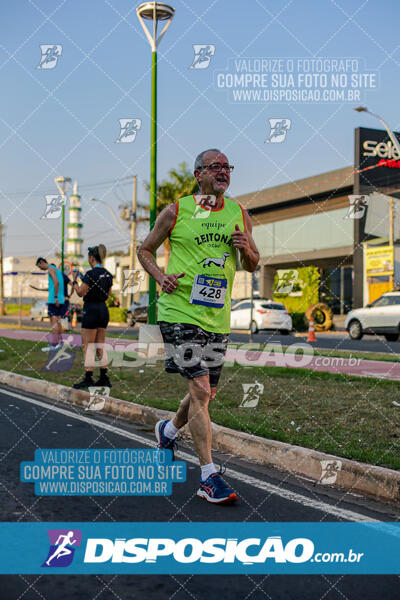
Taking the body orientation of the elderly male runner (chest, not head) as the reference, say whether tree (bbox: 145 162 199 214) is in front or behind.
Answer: behind

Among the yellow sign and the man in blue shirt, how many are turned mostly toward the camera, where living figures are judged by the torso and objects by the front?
1

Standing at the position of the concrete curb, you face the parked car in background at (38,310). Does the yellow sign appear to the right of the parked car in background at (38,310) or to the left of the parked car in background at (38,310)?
right

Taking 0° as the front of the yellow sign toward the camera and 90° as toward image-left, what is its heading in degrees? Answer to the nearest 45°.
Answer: approximately 0°

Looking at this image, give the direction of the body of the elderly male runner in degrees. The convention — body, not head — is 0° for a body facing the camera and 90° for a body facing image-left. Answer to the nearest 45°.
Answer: approximately 315°

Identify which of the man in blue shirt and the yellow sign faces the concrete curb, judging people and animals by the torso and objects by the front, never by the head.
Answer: the yellow sign

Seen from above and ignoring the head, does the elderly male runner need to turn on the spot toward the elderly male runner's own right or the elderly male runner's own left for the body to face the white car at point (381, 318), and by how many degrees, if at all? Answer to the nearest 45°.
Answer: approximately 135° to the elderly male runner's own left
